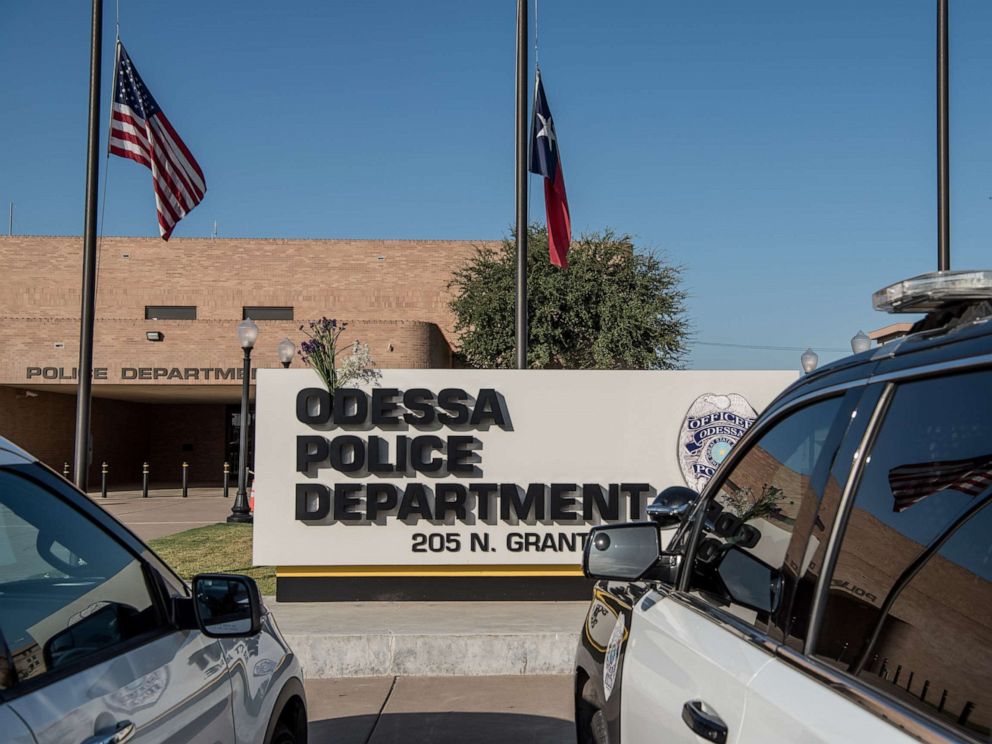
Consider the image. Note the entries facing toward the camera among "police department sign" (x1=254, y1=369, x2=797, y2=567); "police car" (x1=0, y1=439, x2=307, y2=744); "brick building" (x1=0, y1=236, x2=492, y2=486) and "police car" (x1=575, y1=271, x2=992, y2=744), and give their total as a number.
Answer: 2

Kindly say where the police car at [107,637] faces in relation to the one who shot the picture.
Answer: facing away from the viewer and to the right of the viewer

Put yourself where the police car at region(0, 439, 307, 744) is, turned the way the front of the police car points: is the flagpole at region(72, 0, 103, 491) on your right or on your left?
on your left

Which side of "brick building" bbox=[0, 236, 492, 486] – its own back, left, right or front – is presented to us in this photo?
front

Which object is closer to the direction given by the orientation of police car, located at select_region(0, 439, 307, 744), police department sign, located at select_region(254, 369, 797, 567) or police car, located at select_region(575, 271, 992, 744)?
the police department sign

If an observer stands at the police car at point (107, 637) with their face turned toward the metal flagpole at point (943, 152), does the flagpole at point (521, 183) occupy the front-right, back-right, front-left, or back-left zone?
front-left

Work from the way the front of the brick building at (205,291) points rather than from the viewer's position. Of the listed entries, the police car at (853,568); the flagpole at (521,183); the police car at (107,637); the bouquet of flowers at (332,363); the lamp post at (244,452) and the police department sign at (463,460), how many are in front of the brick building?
6

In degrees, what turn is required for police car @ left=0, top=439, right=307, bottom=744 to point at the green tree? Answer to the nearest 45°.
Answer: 0° — it already faces it

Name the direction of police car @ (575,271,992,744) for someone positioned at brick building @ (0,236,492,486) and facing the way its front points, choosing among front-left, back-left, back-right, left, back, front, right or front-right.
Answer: front

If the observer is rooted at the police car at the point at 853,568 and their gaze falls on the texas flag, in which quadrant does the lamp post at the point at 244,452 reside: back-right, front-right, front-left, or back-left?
front-left

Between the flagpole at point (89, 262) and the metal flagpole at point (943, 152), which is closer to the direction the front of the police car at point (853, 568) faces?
the flagpole

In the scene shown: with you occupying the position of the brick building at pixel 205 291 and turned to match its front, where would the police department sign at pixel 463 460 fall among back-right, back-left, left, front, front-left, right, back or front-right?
front

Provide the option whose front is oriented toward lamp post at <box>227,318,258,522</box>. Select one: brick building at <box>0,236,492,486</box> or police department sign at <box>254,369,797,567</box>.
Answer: the brick building

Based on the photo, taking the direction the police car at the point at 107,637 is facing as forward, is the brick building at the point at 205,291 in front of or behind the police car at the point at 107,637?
in front

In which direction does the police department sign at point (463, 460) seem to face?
toward the camera

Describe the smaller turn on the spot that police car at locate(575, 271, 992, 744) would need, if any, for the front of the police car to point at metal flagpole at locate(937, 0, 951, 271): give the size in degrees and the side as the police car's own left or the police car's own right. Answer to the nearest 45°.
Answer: approximately 45° to the police car's own right
